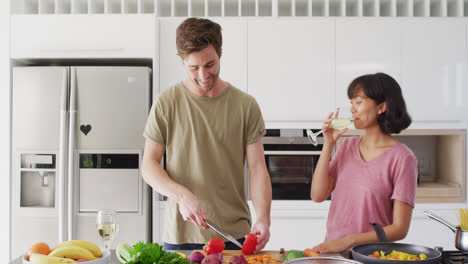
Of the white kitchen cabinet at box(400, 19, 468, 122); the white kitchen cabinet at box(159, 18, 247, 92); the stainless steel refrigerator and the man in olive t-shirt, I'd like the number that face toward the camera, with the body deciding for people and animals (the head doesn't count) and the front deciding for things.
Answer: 4

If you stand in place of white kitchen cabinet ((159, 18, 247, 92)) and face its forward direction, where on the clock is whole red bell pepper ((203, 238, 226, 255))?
The whole red bell pepper is roughly at 12 o'clock from the white kitchen cabinet.

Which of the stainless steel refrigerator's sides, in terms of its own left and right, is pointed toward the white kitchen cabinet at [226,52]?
left

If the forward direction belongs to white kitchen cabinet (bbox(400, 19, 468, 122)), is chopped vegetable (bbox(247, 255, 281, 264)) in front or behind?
in front

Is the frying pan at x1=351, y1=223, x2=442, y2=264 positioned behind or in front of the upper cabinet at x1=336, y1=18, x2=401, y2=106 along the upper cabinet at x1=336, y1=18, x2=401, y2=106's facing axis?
in front

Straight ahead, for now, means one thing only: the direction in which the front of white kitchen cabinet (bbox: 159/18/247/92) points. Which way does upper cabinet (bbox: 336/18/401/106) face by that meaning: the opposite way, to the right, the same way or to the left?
the same way

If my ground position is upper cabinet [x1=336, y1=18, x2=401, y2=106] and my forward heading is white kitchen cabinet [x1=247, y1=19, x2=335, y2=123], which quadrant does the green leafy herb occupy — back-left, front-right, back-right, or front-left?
front-left

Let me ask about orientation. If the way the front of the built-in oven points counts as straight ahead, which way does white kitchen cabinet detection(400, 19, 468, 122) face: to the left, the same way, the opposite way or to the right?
the same way

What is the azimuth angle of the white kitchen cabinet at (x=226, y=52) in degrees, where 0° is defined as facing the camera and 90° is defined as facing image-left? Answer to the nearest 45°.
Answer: approximately 0°

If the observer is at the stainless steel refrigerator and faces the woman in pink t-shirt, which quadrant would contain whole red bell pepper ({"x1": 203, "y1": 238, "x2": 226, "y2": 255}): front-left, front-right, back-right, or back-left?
front-right

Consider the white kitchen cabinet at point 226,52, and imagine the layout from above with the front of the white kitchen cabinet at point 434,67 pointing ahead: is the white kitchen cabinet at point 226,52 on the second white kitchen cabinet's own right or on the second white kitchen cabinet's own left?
on the second white kitchen cabinet's own right

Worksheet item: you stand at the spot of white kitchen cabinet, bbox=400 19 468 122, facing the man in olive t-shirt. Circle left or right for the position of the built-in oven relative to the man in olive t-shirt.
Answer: right

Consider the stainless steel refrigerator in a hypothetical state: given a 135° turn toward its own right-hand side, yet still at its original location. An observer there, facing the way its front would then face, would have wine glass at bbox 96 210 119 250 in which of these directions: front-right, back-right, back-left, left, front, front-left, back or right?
back-left

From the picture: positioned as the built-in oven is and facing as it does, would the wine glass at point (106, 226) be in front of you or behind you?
in front

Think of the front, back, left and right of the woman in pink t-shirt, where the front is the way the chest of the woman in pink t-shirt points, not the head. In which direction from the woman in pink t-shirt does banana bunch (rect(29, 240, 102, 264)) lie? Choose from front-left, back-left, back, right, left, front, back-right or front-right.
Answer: front

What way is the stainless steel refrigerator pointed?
toward the camera

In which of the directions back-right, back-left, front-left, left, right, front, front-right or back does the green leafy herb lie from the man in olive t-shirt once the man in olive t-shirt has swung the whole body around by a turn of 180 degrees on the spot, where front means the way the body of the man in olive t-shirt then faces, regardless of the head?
back

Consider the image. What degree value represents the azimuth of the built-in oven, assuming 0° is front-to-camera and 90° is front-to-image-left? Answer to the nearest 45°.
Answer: approximately 0°
